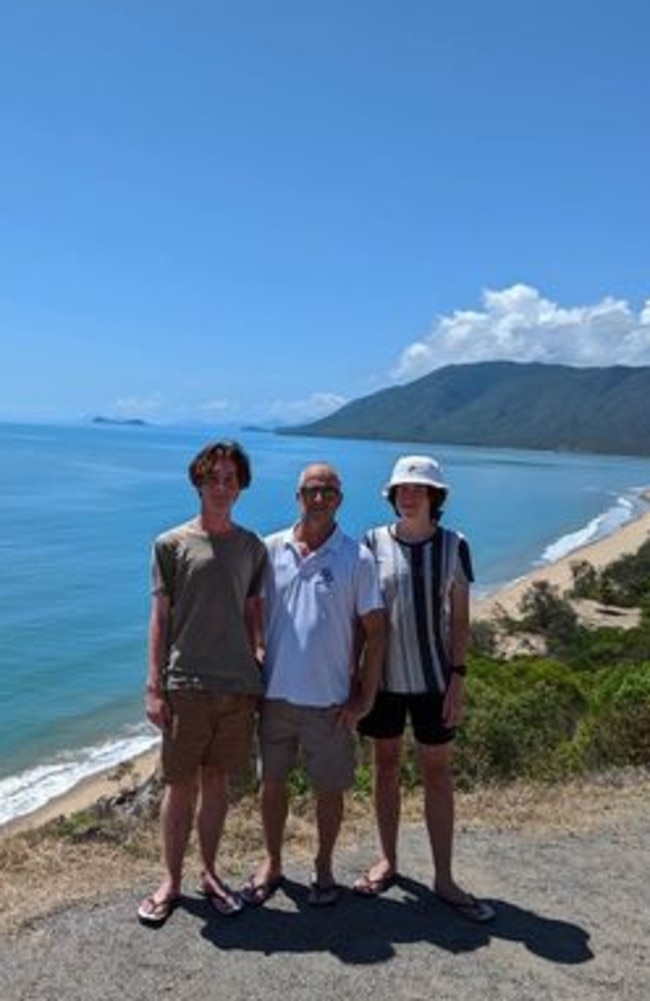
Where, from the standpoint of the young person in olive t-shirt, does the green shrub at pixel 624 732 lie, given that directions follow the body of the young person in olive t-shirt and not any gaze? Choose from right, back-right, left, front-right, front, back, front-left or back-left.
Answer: back-left

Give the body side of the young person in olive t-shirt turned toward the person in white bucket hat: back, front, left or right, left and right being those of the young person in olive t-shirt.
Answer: left

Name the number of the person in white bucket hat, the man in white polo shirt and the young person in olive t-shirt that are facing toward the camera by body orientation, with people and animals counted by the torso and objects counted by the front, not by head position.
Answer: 3

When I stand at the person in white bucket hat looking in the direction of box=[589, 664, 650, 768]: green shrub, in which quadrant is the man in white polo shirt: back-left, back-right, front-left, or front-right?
back-left

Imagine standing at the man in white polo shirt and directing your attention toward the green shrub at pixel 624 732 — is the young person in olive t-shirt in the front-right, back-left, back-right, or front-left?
back-left

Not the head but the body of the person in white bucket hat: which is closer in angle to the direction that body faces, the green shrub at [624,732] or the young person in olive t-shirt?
the young person in olive t-shirt

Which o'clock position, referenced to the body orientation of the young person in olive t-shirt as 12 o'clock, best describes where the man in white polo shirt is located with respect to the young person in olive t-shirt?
The man in white polo shirt is roughly at 9 o'clock from the young person in olive t-shirt.
